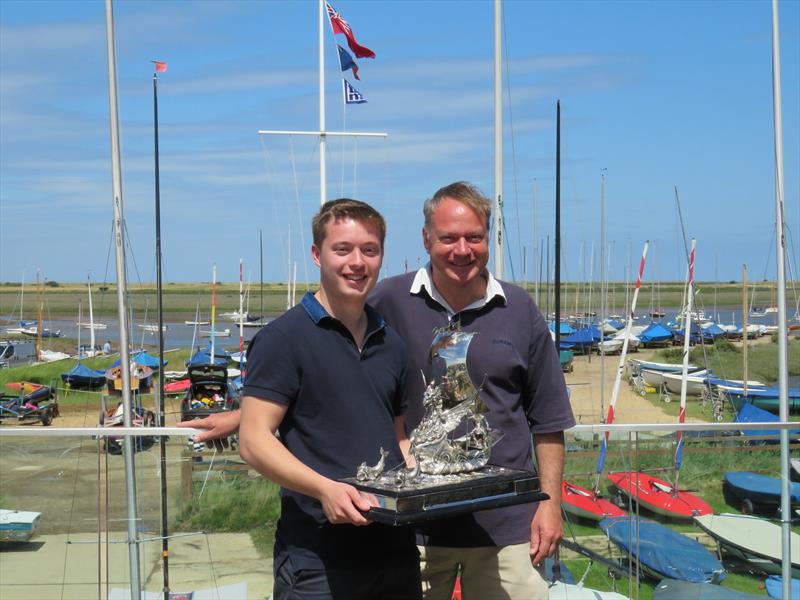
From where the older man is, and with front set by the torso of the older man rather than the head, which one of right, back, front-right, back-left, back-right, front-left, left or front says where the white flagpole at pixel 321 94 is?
back

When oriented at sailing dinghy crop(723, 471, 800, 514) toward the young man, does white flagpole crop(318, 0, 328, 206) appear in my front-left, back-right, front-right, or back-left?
back-right

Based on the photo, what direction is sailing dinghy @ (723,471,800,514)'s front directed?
to the viewer's left

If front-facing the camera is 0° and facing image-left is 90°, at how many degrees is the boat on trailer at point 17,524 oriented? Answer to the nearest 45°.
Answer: approximately 270°

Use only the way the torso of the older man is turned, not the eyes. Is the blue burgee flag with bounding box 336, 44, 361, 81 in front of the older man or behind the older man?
behind

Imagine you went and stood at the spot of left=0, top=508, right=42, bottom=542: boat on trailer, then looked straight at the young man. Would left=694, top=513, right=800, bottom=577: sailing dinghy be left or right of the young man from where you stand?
left
